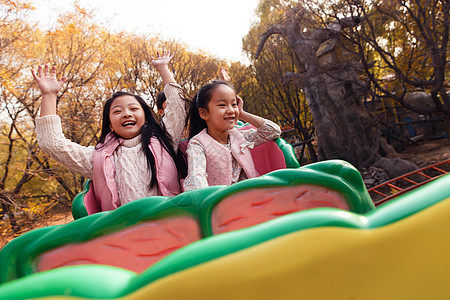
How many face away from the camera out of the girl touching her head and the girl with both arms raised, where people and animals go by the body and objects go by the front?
0

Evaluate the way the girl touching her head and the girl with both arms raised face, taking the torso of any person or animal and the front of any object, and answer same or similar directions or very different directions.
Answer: same or similar directions

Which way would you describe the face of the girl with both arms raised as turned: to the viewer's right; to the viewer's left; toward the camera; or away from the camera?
toward the camera

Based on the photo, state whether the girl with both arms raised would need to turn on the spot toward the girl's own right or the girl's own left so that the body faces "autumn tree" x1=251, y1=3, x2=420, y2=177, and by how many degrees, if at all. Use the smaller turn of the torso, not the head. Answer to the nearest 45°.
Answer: approximately 135° to the girl's own left

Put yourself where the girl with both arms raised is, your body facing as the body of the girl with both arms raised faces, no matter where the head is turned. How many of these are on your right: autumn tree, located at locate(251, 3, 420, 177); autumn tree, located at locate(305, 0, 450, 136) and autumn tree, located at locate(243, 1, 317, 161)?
0

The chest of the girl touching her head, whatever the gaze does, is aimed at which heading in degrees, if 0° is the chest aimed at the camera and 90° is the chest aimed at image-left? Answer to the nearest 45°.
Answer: approximately 315°

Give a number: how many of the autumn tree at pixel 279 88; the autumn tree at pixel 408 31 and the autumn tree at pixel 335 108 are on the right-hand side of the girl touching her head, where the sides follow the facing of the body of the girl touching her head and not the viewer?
0

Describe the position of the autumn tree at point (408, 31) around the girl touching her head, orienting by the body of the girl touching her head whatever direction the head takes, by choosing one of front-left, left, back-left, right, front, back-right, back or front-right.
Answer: left

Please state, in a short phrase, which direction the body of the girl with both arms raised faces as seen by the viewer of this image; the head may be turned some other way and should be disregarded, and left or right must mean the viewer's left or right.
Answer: facing the viewer
